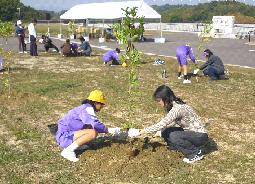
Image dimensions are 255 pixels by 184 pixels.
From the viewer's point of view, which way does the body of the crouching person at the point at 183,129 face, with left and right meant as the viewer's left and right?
facing to the left of the viewer

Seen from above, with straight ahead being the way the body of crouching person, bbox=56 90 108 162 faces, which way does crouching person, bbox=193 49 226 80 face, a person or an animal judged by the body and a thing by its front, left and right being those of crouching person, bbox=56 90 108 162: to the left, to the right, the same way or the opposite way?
the opposite way

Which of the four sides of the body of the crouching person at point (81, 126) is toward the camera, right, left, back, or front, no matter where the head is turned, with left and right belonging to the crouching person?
right

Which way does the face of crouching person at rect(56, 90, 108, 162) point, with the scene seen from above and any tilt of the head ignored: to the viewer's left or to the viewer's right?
to the viewer's right

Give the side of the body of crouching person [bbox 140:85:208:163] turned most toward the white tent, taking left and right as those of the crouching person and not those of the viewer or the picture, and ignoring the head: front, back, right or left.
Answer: right

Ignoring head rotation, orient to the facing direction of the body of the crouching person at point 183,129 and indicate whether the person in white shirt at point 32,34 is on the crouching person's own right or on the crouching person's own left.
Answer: on the crouching person's own right

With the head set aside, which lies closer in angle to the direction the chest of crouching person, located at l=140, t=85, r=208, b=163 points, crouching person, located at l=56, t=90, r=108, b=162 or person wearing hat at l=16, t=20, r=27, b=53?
the crouching person

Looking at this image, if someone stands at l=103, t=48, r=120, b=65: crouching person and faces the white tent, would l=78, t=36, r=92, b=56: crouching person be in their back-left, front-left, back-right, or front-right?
front-left

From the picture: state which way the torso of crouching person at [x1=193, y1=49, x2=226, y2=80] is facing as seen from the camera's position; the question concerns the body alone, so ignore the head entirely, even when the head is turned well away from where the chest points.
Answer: to the viewer's left

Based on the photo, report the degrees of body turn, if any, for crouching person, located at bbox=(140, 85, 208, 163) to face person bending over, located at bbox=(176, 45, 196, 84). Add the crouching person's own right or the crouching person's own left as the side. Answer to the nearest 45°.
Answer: approximately 90° to the crouching person's own right

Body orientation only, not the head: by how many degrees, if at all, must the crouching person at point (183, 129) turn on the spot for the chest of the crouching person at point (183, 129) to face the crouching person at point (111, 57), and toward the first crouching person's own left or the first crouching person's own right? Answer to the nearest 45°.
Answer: approximately 90° to the first crouching person's own right

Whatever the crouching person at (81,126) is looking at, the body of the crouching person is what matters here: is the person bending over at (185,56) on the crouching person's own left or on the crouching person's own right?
on the crouching person's own left

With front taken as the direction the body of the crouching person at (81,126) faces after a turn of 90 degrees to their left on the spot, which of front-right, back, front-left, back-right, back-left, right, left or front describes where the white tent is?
front

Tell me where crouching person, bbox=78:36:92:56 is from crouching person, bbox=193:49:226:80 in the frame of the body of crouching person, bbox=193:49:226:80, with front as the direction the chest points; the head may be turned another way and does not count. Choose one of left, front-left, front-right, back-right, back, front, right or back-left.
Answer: front-right
